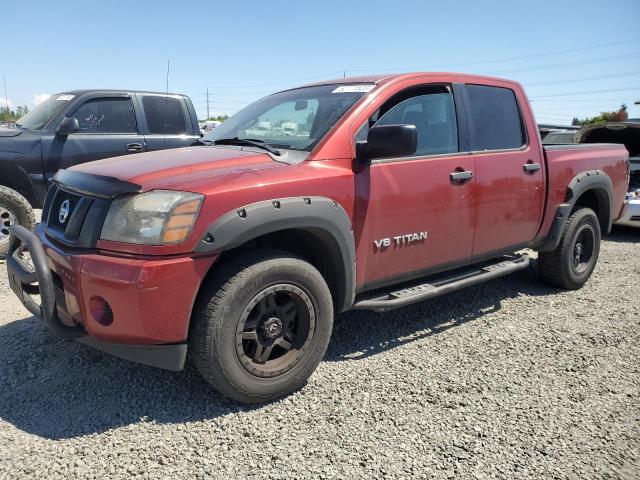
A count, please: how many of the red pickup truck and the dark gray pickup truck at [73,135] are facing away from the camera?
0

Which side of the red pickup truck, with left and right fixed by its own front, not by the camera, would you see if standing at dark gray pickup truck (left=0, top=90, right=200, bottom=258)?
right

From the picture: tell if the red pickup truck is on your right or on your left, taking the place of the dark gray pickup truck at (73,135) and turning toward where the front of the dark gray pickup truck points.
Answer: on your left

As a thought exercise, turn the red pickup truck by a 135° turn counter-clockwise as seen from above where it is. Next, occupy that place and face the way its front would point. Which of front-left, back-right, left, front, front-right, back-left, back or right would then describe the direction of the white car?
front-left

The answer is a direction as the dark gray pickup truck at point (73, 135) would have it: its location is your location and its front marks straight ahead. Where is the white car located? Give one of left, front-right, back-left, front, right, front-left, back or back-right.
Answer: back

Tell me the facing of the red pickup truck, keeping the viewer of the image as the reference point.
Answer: facing the viewer and to the left of the viewer

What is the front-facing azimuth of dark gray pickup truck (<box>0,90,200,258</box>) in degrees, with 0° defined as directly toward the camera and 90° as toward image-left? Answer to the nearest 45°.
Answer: approximately 90°
